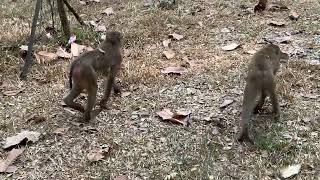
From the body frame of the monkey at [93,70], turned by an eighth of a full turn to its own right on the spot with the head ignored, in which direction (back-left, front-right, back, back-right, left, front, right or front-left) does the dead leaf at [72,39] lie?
left

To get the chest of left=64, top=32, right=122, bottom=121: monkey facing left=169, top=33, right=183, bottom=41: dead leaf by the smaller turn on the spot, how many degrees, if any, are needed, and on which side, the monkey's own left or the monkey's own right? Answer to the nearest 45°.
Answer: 0° — it already faces it

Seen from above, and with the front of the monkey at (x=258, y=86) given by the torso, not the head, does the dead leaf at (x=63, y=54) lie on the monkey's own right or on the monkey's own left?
on the monkey's own left

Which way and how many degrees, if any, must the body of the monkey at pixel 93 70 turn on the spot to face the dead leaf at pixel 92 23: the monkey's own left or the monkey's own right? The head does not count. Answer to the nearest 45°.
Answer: approximately 45° to the monkey's own left

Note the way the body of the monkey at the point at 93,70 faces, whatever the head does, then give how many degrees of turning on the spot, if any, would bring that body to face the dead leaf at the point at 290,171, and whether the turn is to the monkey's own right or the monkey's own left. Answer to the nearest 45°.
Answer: approximately 90° to the monkey's own right

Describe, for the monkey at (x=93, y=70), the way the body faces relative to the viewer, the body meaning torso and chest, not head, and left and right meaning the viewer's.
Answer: facing away from the viewer and to the right of the viewer

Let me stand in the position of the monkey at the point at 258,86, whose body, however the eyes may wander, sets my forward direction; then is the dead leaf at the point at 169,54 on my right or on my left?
on my left

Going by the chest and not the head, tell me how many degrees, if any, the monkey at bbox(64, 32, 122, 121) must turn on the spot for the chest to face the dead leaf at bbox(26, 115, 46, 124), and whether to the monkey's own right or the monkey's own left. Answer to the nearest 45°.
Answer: approximately 135° to the monkey's own left

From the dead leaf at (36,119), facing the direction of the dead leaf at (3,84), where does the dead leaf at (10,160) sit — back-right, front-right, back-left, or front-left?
back-left

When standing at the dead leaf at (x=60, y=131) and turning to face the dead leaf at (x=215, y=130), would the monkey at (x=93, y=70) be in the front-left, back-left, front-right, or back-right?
front-left

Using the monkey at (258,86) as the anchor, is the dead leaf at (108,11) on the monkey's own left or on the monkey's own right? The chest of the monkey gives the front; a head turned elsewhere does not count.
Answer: on the monkey's own left
